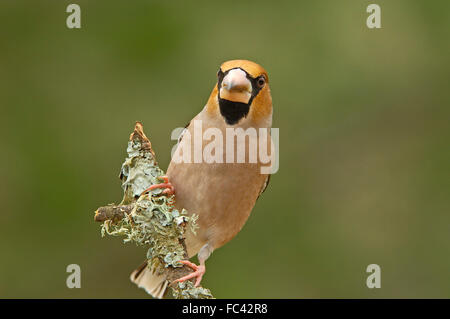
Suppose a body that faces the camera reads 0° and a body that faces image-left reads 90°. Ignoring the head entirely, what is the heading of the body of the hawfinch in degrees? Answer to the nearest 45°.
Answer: approximately 0°
